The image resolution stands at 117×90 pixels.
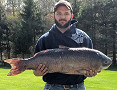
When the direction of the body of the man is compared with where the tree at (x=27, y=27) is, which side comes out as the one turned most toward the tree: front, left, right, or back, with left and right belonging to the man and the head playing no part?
back

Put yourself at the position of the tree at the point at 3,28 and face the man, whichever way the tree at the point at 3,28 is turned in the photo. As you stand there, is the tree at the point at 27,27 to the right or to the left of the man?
left

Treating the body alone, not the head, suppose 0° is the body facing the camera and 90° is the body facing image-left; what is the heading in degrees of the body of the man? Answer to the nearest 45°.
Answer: approximately 0°

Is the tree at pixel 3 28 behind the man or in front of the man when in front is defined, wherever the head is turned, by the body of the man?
behind
